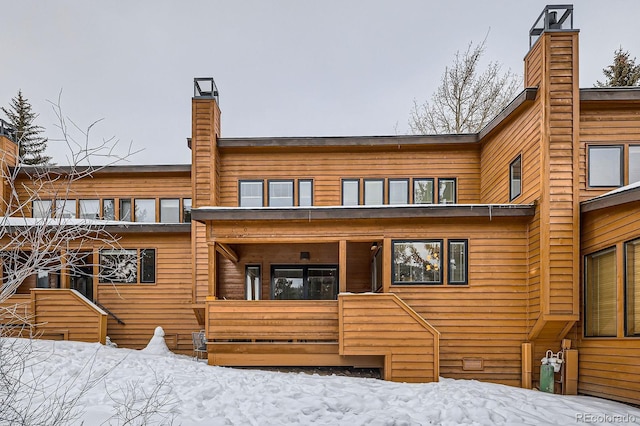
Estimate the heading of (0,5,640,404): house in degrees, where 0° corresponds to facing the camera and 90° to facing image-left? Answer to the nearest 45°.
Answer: approximately 0°

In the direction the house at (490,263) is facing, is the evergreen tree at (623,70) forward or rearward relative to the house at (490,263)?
rearward
